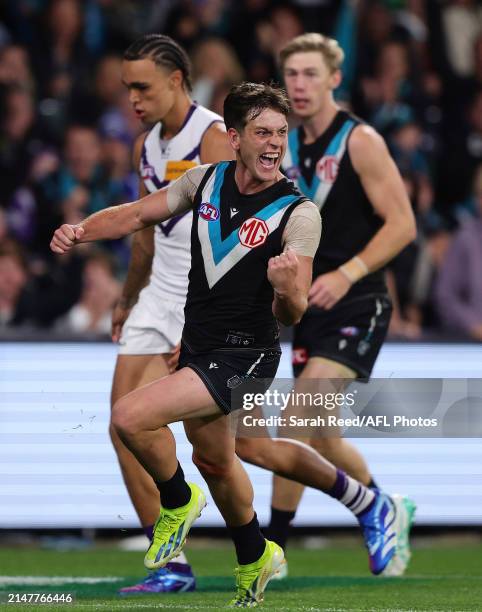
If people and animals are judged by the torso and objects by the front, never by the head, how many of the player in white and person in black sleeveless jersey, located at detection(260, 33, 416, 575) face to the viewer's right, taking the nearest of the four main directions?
0

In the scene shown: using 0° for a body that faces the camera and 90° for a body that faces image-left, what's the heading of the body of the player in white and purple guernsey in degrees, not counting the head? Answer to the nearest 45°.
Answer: approximately 45°

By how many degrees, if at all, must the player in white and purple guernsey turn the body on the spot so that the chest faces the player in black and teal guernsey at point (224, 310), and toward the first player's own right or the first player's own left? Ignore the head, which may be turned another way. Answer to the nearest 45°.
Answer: approximately 45° to the first player's own left

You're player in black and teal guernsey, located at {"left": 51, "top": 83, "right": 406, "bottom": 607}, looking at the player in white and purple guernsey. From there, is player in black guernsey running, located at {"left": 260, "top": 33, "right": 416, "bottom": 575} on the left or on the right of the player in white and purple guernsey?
right

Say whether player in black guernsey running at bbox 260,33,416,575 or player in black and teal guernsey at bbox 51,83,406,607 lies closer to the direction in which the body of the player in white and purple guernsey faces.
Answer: the player in black and teal guernsey

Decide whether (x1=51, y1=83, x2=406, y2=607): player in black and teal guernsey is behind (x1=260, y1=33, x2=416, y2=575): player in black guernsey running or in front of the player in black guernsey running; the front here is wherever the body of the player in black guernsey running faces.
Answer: in front

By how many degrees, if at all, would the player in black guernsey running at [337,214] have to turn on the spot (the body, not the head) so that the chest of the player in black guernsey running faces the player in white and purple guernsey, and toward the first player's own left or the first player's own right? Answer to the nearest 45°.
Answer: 0° — they already face them

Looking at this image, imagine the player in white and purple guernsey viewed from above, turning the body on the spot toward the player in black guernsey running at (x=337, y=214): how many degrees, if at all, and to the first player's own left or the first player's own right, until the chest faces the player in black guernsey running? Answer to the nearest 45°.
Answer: approximately 135° to the first player's own left

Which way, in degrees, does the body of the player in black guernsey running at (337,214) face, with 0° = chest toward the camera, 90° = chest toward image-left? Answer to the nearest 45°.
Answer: approximately 45°
